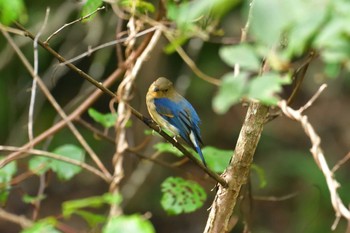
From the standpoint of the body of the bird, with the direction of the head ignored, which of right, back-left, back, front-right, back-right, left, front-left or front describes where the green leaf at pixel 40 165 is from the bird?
front

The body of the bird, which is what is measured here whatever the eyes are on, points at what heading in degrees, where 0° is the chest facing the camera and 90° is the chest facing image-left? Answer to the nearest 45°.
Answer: approximately 90°

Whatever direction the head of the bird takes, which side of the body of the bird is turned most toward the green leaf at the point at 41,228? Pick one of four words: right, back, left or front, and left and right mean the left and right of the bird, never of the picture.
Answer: left
